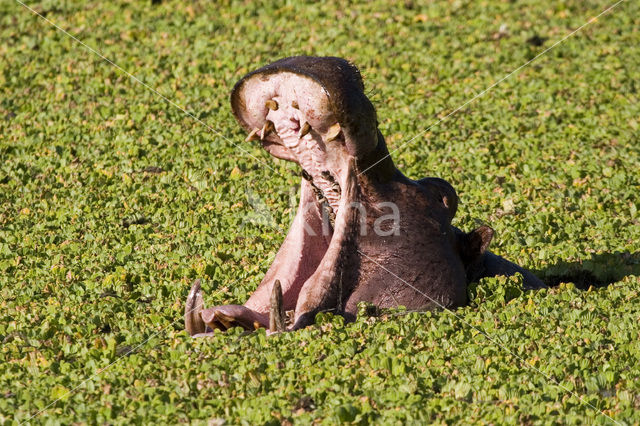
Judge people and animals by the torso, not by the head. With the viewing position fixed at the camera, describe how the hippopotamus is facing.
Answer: facing the viewer and to the left of the viewer
